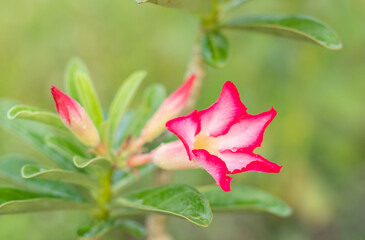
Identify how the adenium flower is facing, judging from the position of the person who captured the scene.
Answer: facing the viewer and to the right of the viewer

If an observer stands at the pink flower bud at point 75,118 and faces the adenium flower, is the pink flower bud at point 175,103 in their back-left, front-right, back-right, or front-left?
front-left
